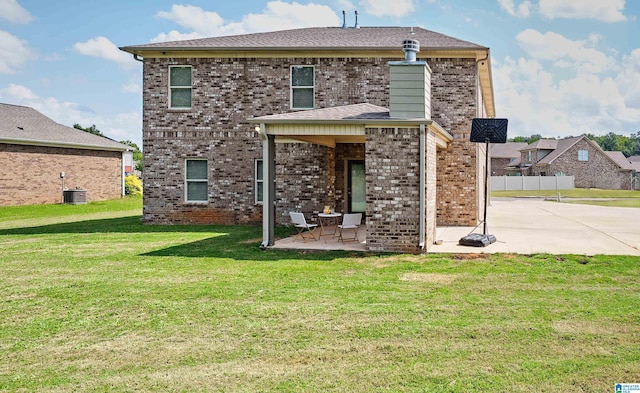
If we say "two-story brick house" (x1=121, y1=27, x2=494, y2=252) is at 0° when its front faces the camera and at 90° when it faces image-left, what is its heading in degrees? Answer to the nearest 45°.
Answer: approximately 180°

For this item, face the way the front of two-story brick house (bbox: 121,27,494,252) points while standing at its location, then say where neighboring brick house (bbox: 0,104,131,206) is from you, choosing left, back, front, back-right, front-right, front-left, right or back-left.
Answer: front-left

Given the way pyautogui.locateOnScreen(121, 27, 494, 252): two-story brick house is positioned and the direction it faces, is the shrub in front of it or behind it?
in front
